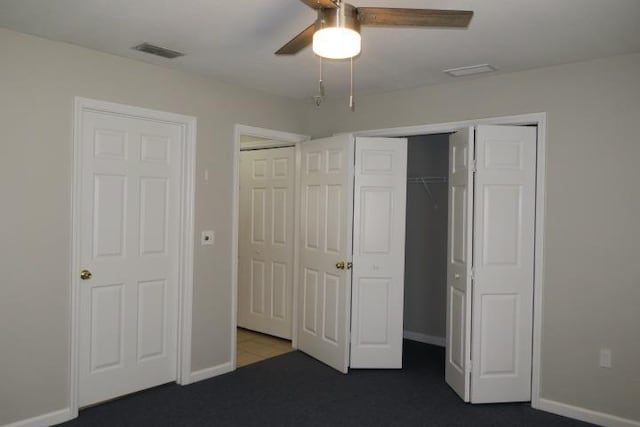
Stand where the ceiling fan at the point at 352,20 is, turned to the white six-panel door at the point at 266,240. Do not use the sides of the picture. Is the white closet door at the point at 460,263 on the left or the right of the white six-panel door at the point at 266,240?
right

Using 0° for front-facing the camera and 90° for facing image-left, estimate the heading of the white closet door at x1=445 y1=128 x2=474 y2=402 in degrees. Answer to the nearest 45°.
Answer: approximately 45°

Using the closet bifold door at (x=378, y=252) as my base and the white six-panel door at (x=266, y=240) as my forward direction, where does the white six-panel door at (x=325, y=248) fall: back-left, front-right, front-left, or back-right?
front-left

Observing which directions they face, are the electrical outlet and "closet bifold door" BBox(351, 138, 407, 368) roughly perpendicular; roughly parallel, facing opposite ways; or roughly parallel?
roughly parallel

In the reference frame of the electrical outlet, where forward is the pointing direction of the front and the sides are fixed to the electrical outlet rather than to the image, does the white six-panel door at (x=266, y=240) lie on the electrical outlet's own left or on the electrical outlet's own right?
on the electrical outlet's own right

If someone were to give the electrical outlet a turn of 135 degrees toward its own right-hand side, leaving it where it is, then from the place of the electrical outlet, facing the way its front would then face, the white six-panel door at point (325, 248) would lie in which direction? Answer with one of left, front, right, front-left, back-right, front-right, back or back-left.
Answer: front-left

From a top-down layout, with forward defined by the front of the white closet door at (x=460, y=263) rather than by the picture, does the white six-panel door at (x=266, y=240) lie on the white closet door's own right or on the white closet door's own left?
on the white closet door's own right

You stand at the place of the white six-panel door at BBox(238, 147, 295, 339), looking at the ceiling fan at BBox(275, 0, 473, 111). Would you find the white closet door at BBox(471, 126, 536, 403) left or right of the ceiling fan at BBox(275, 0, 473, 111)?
left

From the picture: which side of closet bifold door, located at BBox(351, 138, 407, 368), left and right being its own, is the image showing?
front

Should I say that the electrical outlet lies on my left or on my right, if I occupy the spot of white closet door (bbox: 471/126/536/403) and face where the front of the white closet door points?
on my left

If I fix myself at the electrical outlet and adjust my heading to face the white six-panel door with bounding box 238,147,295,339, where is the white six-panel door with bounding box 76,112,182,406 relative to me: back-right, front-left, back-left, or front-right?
front-left

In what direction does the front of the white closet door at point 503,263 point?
toward the camera

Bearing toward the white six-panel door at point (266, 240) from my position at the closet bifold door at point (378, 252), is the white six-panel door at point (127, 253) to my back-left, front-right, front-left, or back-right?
front-left

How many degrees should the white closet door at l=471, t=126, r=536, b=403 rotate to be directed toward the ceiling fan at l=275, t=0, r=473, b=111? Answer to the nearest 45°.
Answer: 0° — it already faces it

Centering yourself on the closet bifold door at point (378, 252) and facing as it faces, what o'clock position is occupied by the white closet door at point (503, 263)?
The white closet door is roughly at 10 o'clock from the closet bifold door.

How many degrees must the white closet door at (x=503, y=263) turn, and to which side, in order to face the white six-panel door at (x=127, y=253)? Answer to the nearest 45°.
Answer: approximately 90° to its right
